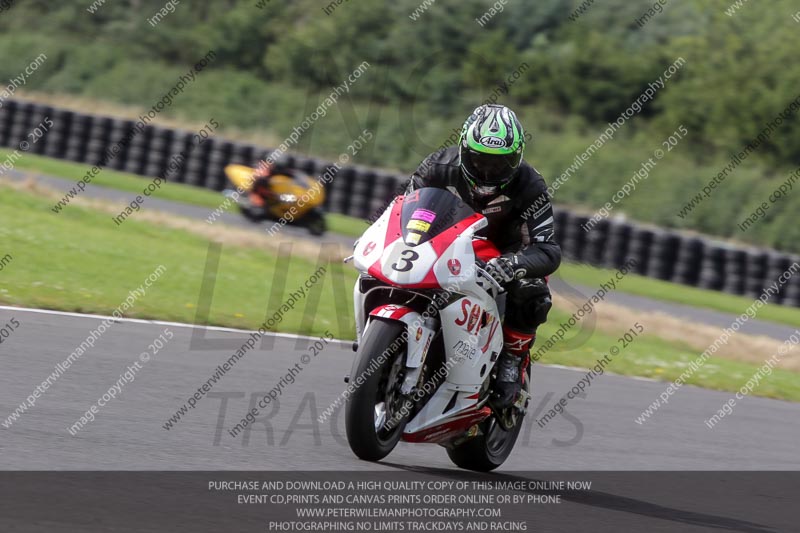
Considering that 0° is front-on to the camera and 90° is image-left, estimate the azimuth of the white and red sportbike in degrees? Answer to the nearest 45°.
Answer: approximately 45°

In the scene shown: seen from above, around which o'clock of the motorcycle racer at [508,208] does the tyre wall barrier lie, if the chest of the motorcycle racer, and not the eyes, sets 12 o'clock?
The tyre wall barrier is roughly at 4 o'clock from the motorcycle racer.

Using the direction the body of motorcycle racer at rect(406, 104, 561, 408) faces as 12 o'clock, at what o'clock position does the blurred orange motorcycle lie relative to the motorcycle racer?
The blurred orange motorcycle is roughly at 4 o'clock from the motorcycle racer.

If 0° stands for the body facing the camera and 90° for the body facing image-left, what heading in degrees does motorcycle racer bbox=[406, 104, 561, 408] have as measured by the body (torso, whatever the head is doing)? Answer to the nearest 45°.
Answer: approximately 45°

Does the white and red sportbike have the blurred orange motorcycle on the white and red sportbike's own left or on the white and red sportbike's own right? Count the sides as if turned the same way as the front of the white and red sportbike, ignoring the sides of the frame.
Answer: on the white and red sportbike's own right
